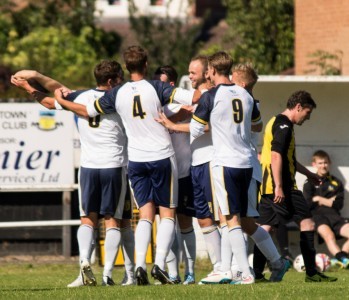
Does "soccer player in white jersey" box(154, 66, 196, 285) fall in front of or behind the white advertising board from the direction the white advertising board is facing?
in front

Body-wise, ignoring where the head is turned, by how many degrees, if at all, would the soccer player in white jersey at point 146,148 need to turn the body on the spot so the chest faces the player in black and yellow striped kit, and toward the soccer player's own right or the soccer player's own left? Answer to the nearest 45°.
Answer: approximately 90° to the soccer player's own right

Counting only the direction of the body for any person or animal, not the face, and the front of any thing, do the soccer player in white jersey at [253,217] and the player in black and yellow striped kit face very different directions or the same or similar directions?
very different directions

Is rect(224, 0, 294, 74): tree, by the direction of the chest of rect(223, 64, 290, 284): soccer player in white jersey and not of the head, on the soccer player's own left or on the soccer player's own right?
on the soccer player's own right

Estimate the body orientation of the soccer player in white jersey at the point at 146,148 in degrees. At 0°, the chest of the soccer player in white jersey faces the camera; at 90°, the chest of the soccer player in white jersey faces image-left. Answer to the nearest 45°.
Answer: approximately 180°

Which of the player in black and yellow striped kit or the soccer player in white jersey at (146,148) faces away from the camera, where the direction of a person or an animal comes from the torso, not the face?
the soccer player in white jersey

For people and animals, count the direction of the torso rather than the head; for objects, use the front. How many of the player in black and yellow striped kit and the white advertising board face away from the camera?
0

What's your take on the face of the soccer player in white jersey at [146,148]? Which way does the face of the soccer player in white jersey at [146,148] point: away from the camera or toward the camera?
away from the camera
